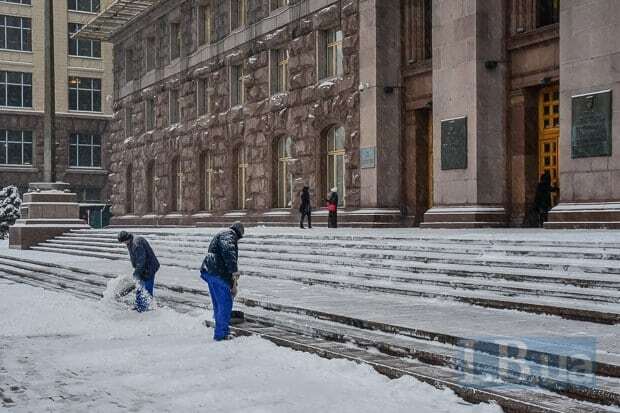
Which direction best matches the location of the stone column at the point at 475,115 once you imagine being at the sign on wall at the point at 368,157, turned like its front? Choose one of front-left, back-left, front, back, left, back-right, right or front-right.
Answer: left

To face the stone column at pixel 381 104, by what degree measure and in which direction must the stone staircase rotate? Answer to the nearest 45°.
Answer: approximately 135° to its right

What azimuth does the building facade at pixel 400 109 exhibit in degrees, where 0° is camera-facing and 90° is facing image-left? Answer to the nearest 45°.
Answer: approximately 45°

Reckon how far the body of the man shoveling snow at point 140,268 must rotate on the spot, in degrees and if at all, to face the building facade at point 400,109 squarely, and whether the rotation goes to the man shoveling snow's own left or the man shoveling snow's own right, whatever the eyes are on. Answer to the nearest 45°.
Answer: approximately 135° to the man shoveling snow's own right

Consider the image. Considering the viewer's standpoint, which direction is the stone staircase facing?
facing the viewer and to the left of the viewer

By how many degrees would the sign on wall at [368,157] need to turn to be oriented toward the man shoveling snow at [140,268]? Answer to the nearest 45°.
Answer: approximately 45° to its left

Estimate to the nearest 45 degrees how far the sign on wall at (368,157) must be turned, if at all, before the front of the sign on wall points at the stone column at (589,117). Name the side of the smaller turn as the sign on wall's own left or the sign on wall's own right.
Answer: approximately 90° to the sign on wall's own left

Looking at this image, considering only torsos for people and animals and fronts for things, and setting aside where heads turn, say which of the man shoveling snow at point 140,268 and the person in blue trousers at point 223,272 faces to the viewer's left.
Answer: the man shoveling snow

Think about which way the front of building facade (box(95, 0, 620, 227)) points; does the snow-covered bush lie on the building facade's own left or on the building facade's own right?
on the building facade's own right

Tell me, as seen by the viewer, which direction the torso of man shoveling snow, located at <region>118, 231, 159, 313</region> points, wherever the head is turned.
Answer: to the viewer's left

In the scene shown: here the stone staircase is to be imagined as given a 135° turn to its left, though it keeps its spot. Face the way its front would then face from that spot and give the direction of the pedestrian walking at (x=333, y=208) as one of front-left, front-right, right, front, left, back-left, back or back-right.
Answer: left
